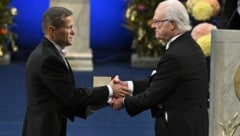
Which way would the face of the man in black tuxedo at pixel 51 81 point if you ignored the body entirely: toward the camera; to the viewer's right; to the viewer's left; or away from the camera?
to the viewer's right

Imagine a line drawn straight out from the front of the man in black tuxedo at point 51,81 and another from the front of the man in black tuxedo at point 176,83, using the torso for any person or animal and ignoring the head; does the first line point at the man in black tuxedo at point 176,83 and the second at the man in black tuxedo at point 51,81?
yes

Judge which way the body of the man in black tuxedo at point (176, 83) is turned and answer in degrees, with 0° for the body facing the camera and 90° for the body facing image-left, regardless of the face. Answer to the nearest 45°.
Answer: approximately 90°

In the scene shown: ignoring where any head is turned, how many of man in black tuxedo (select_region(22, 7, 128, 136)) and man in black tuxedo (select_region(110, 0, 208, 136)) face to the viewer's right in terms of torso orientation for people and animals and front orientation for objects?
1

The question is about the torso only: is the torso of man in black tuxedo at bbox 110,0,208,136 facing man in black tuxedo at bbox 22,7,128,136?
yes

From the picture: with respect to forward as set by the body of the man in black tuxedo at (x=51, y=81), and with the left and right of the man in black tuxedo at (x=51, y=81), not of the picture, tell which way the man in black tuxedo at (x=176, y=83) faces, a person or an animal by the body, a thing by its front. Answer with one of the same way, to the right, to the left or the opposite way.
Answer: the opposite way

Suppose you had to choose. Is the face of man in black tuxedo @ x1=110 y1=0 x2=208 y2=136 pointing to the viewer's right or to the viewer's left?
to the viewer's left

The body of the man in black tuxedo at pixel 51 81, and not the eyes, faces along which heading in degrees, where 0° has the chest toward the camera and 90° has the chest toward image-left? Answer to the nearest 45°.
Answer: approximately 270°

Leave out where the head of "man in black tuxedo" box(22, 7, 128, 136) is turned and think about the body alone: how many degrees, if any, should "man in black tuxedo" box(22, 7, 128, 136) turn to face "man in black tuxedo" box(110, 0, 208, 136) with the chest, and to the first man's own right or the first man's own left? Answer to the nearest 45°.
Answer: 0° — they already face them
